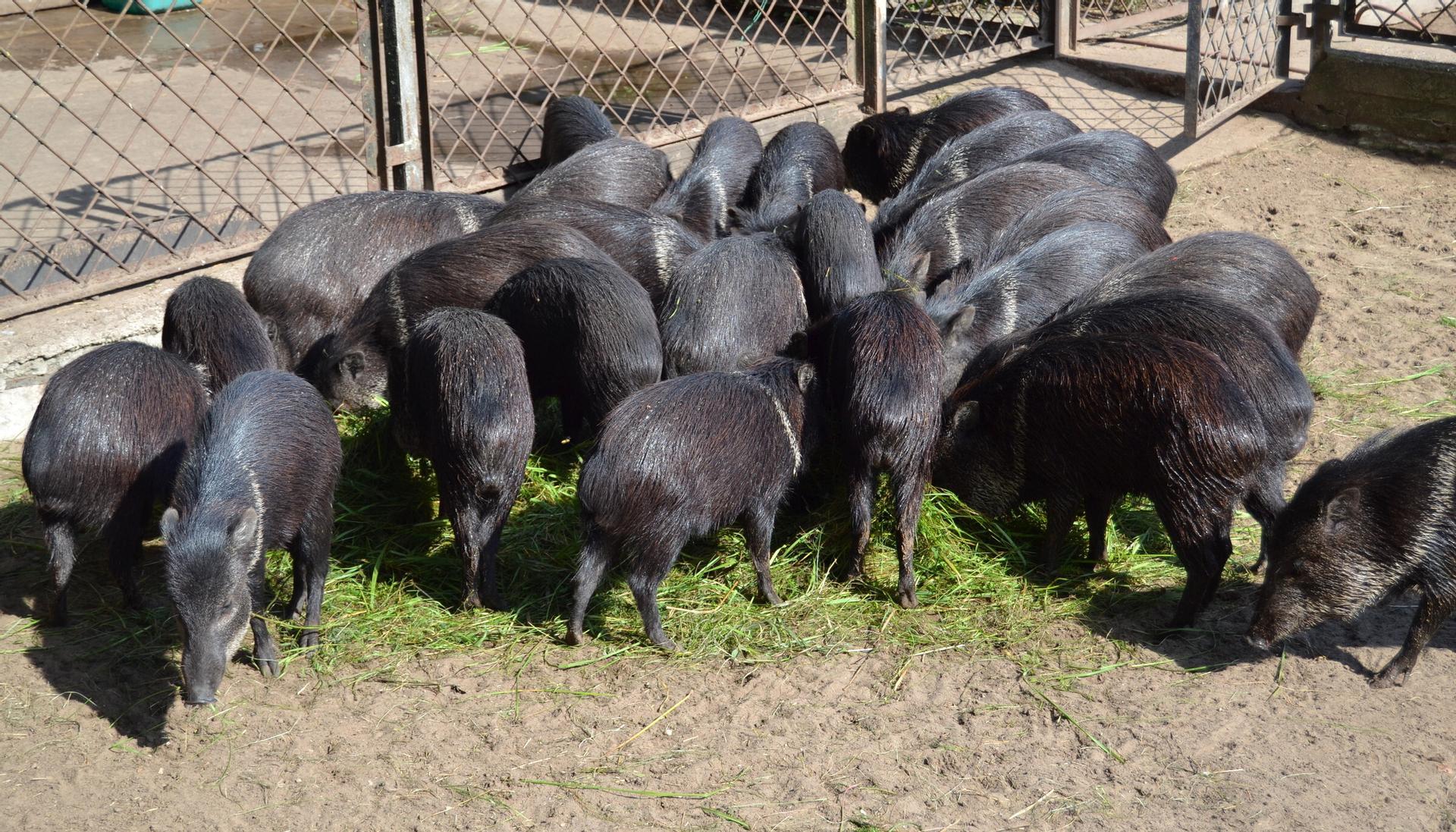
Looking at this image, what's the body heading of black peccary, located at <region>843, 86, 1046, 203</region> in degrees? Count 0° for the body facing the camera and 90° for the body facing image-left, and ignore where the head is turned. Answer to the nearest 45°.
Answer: approximately 45°

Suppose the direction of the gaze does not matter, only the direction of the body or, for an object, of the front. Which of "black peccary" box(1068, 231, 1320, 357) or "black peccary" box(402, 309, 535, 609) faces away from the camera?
"black peccary" box(402, 309, 535, 609)

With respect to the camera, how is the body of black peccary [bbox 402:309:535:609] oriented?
away from the camera

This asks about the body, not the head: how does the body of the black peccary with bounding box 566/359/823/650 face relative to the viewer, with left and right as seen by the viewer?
facing away from the viewer and to the right of the viewer

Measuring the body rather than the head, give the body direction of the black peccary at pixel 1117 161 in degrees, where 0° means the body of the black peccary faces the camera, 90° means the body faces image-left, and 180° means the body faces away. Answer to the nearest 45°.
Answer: approximately 90°

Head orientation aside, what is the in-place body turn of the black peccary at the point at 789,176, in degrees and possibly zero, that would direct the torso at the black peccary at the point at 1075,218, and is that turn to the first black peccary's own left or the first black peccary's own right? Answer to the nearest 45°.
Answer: approximately 90° to the first black peccary's own left

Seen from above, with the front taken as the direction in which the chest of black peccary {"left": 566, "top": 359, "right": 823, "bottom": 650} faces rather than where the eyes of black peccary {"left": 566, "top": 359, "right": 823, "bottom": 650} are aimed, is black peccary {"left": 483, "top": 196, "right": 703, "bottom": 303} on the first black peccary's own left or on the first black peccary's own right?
on the first black peccary's own left

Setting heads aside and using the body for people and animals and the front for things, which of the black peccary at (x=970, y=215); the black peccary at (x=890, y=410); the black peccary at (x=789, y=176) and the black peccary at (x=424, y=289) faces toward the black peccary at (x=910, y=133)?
the black peccary at (x=890, y=410)
